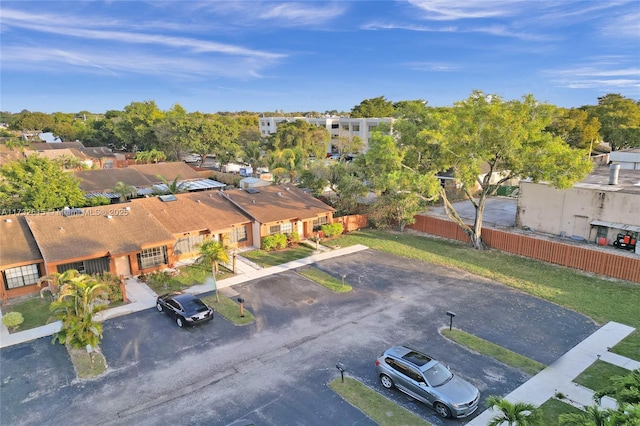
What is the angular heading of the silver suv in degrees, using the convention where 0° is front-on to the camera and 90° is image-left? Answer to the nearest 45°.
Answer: approximately 315°

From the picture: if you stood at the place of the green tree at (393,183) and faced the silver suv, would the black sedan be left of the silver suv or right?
right

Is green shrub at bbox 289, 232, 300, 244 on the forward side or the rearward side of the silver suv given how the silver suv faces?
on the rearward side

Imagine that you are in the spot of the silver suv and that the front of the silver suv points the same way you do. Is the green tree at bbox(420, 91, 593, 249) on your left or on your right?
on your left

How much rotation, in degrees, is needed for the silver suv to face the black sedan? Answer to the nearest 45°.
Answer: approximately 135° to its right

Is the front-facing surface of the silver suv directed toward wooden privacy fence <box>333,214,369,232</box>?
no

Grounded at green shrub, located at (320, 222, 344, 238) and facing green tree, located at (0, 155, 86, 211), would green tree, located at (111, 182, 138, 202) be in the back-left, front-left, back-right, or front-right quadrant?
front-right

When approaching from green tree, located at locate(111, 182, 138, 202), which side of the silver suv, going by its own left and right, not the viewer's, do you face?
back

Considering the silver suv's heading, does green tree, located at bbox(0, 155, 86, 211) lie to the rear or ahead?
to the rear

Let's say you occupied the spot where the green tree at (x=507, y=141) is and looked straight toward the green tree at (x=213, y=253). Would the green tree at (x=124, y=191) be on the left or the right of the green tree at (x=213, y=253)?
right

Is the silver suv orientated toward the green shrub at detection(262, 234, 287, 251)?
no

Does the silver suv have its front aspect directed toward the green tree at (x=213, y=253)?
no

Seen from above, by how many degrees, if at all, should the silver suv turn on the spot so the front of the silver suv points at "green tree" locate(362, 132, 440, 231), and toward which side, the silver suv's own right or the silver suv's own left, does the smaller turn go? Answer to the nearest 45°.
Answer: approximately 135° to the silver suv's own left

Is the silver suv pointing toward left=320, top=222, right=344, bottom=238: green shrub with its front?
no
